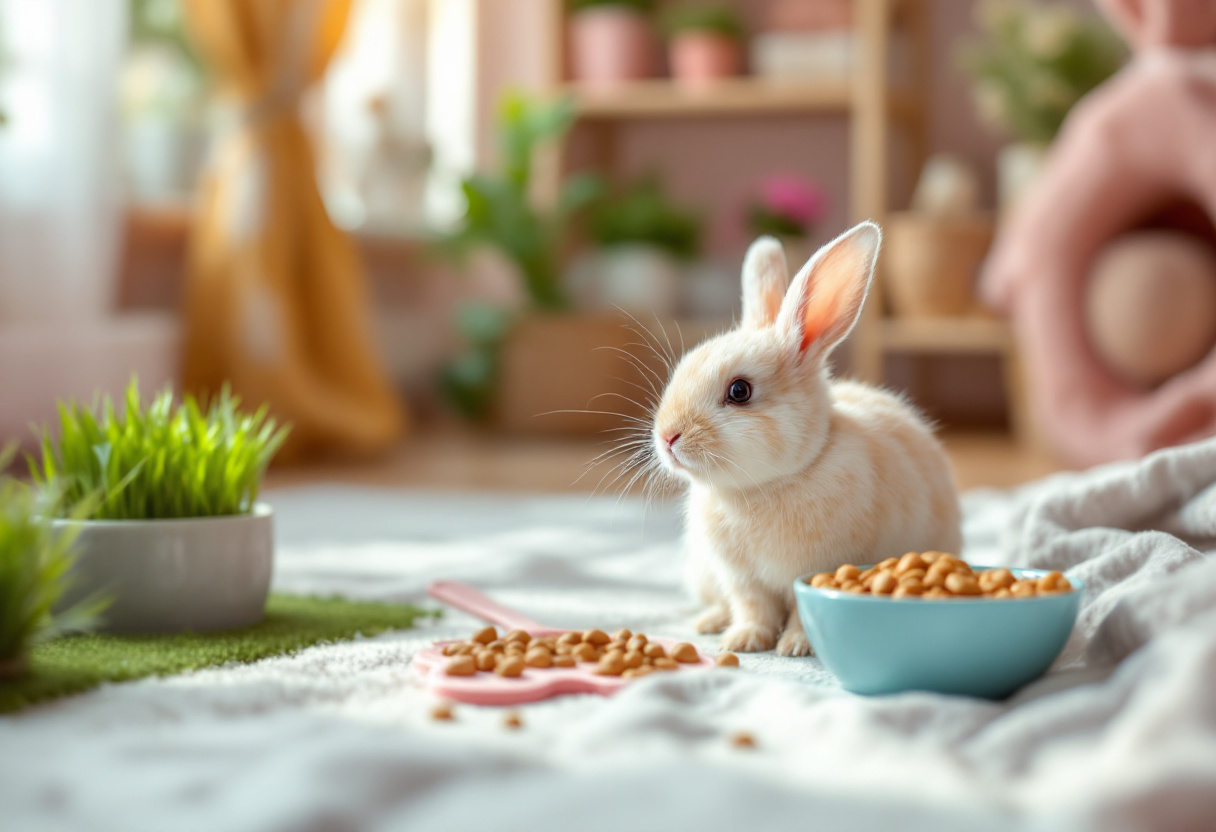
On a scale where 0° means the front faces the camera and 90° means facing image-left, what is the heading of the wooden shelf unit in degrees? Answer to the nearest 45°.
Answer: approximately 0°

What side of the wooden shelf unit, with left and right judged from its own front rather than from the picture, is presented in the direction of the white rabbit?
front

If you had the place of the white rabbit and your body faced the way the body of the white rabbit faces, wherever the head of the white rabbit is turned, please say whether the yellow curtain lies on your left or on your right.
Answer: on your right

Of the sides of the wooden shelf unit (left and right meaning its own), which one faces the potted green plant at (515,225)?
right

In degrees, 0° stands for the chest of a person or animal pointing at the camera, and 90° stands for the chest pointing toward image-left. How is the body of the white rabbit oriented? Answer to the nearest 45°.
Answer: approximately 45°

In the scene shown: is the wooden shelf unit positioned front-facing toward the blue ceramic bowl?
yes
